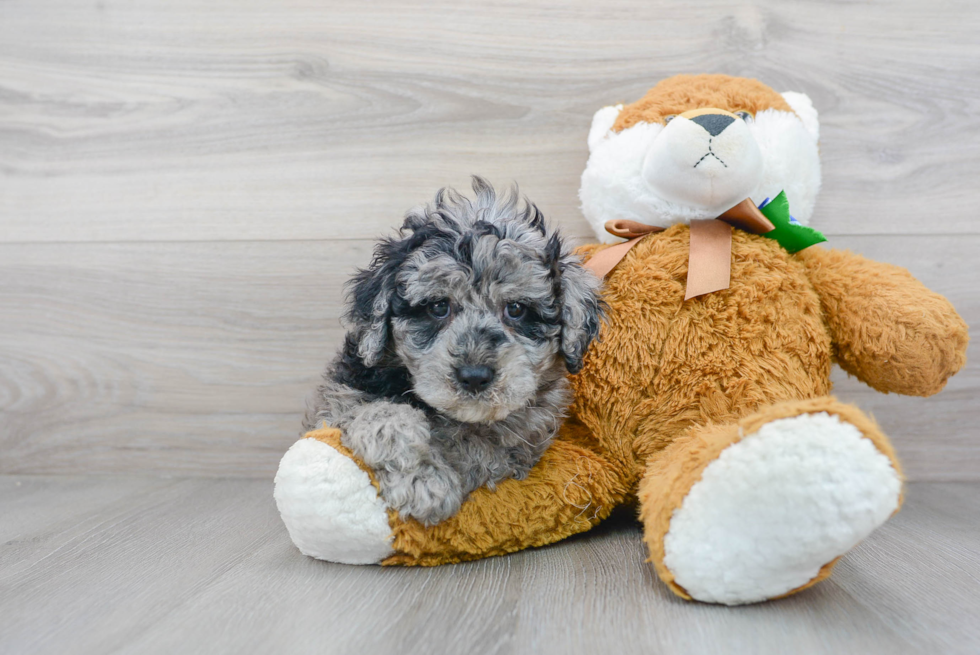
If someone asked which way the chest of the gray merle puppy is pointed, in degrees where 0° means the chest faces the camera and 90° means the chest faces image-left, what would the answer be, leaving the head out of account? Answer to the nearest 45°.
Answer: approximately 0°
